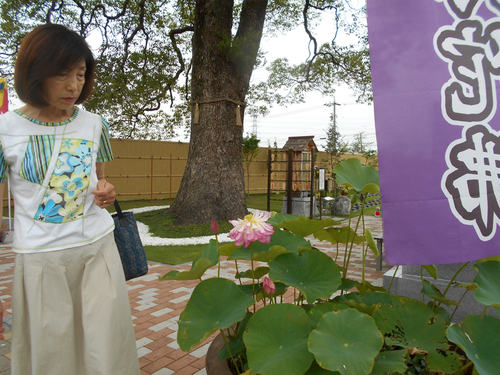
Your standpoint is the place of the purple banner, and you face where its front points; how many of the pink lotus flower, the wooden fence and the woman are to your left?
0

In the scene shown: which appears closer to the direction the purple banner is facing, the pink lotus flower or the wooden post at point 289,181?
the pink lotus flower

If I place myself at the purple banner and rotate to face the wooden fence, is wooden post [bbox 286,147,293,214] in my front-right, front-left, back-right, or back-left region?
front-right

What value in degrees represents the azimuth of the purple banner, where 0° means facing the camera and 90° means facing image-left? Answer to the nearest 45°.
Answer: approximately 0°

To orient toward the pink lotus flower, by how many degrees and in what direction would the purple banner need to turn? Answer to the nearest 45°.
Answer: approximately 45° to its right

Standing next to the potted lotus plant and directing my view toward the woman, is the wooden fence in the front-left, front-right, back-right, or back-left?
front-right

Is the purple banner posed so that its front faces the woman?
no

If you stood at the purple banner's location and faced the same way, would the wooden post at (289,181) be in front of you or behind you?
behind

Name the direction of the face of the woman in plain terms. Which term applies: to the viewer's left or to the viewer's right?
to the viewer's right
